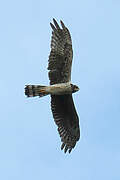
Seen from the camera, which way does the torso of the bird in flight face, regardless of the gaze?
to the viewer's right
